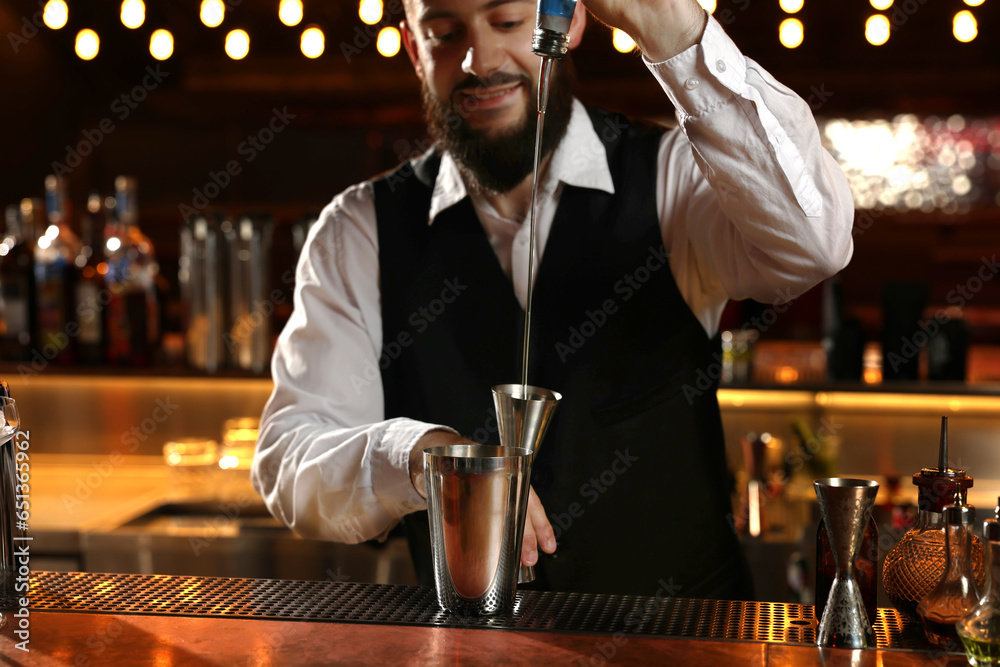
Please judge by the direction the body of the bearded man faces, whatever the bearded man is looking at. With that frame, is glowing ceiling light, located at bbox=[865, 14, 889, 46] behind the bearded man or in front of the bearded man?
behind

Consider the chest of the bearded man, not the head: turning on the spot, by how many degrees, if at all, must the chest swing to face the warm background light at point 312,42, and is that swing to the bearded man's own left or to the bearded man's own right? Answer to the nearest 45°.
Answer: approximately 135° to the bearded man's own right

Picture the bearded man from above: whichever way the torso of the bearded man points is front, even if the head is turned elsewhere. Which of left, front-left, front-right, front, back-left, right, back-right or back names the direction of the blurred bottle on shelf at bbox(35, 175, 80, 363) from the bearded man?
back-right

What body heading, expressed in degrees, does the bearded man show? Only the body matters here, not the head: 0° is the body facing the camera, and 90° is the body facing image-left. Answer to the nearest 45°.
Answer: approximately 0°

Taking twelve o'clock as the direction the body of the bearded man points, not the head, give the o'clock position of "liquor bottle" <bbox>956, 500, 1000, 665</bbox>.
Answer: The liquor bottle is roughly at 11 o'clock from the bearded man.

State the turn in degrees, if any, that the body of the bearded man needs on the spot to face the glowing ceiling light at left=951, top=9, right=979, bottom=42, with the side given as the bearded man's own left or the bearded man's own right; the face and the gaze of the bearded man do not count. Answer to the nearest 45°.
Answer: approximately 135° to the bearded man's own left

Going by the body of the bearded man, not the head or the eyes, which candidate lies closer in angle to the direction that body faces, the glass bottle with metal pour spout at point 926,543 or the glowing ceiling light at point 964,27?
the glass bottle with metal pour spout

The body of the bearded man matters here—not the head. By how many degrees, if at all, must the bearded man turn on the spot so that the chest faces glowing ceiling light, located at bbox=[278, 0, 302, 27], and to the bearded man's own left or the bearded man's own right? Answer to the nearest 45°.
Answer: approximately 135° to the bearded man's own right

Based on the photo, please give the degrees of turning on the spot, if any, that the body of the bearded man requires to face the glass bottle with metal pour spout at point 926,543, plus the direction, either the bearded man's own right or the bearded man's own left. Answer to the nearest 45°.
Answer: approximately 45° to the bearded man's own left
